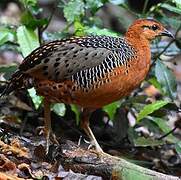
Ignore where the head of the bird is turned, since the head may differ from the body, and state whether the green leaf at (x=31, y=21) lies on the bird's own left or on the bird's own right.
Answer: on the bird's own left

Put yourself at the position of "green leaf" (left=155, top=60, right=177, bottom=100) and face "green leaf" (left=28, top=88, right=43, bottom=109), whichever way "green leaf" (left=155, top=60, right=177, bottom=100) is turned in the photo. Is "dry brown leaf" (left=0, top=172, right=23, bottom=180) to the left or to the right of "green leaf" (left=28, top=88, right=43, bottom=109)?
left

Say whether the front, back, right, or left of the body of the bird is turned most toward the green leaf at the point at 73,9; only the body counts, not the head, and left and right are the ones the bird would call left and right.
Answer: left

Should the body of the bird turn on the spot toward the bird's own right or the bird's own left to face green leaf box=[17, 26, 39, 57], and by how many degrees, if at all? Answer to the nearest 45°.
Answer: approximately 135° to the bird's own left

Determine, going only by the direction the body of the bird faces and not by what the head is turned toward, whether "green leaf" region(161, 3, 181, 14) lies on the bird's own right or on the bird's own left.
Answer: on the bird's own left

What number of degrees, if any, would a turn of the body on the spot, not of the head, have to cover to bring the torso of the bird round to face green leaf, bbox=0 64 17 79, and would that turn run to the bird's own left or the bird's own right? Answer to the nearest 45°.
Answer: approximately 135° to the bird's own left

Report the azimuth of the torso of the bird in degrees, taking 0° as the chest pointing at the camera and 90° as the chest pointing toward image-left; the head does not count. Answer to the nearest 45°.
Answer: approximately 270°
